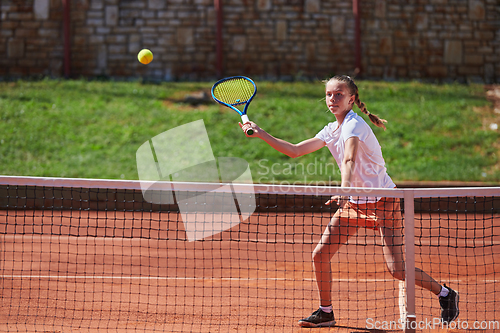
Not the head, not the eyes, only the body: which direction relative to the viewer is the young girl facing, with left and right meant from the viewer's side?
facing the viewer and to the left of the viewer

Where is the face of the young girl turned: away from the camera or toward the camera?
toward the camera
